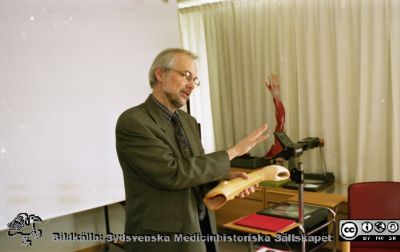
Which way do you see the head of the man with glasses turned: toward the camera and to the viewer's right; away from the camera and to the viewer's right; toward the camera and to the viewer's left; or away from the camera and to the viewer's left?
toward the camera and to the viewer's right

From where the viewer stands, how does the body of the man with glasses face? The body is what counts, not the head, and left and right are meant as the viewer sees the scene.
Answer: facing the viewer and to the right of the viewer

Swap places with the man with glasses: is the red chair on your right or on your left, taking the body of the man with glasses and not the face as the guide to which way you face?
on your left

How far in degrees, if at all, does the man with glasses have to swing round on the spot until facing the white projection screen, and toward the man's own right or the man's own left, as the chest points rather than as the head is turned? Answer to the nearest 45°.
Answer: approximately 180°

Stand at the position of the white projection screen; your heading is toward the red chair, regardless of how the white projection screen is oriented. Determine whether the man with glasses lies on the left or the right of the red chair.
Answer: right
